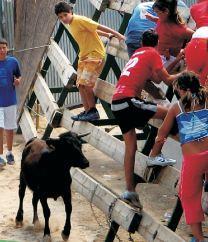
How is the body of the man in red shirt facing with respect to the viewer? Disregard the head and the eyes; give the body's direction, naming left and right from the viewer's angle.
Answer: facing away from the viewer and to the right of the viewer

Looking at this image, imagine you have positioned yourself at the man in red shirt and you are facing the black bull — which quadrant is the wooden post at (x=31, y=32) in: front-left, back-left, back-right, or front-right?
front-right

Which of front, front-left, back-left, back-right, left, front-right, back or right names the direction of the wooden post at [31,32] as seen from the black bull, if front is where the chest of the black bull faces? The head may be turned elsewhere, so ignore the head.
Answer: back-left

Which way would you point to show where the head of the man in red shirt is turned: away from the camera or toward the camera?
away from the camera

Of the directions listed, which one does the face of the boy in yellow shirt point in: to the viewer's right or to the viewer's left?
to the viewer's left

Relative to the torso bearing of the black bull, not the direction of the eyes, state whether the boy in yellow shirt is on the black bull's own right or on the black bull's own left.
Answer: on the black bull's own left

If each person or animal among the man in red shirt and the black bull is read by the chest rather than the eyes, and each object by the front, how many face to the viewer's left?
0

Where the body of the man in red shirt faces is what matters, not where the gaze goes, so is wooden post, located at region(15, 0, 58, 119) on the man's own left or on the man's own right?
on the man's own left

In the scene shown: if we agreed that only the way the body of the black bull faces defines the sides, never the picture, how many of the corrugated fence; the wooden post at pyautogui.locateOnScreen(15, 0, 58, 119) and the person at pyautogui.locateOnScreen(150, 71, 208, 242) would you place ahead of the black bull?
1
